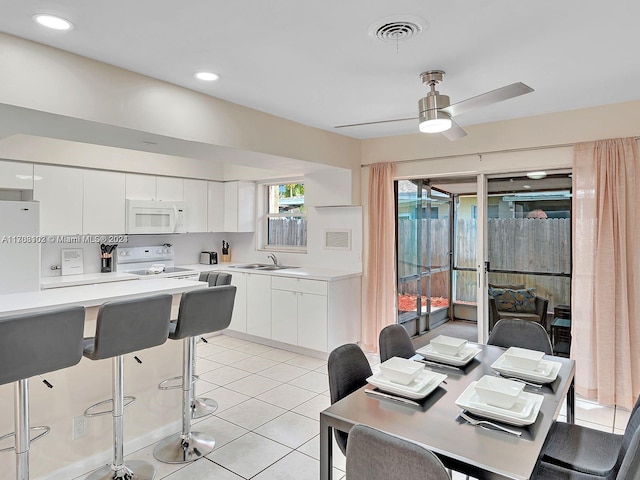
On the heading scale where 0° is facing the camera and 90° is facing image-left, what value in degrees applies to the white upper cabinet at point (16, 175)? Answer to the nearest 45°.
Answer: approximately 0°

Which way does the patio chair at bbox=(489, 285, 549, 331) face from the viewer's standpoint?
toward the camera

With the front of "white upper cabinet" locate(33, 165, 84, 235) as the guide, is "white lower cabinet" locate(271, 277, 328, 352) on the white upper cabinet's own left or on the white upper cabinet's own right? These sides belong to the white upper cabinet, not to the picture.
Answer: on the white upper cabinet's own left

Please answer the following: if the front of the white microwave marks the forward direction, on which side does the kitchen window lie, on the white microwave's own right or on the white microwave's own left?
on the white microwave's own left

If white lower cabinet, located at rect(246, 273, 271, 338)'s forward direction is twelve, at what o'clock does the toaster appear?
The toaster is roughly at 3 o'clock from the white lower cabinet.

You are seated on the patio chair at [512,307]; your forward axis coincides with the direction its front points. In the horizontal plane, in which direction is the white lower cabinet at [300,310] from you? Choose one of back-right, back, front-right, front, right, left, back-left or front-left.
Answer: right

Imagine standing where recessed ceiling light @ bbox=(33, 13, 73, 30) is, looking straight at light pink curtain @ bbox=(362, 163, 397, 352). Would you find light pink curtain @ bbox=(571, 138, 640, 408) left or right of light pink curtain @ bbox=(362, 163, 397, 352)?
right

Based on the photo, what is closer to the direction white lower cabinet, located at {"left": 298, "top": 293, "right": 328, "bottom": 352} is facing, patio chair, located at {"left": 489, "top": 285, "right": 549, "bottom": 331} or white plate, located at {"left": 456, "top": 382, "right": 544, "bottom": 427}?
the white plate

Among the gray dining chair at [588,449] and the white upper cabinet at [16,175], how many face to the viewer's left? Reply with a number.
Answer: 1

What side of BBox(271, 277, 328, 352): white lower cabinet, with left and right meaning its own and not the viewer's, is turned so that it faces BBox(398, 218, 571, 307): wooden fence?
left

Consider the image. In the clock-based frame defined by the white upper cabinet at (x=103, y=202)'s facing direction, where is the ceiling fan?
The ceiling fan is roughly at 11 o'clock from the white upper cabinet.

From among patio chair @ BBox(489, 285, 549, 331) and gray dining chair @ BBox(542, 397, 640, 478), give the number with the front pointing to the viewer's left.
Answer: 1

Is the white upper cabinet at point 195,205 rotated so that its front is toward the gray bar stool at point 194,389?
yes

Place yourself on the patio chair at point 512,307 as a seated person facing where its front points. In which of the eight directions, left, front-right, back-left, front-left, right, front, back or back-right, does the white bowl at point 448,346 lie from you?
front

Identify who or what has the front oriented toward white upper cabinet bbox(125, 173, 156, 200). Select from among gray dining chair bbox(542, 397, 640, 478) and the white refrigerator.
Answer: the gray dining chair

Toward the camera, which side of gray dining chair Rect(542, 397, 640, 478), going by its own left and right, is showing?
left

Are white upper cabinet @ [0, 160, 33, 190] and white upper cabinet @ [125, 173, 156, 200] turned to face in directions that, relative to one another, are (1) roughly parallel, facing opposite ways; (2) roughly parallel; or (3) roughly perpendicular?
roughly parallel

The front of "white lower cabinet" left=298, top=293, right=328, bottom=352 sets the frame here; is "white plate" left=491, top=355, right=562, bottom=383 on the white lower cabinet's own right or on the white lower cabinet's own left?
on the white lower cabinet's own left

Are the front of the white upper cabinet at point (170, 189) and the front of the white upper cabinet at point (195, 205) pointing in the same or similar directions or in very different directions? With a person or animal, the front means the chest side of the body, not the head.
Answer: same or similar directions

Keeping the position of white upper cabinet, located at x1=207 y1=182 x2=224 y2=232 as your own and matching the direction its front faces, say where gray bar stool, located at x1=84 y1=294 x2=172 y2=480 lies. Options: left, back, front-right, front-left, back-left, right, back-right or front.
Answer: front

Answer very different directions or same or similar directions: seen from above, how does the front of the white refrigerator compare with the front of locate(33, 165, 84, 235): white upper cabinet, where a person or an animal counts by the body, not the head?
same or similar directions

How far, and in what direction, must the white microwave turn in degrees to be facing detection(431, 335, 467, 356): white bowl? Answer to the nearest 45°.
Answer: approximately 45° to its left

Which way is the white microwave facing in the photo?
toward the camera
